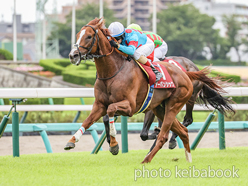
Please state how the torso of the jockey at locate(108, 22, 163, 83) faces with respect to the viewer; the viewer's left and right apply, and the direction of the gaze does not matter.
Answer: facing the viewer and to the left of the viewer

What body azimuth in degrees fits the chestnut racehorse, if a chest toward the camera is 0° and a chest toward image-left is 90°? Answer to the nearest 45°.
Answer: approximately 45°
